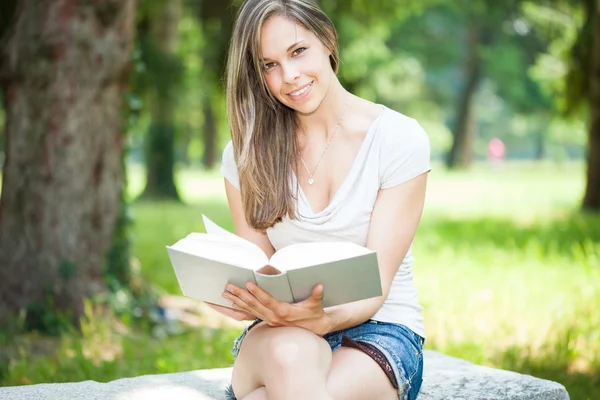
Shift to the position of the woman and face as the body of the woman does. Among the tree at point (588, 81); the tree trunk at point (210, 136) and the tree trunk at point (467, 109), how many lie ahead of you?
0

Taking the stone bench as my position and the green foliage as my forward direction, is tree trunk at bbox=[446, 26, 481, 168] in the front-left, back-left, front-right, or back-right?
front-right

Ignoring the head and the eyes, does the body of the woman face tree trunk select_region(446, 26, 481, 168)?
no

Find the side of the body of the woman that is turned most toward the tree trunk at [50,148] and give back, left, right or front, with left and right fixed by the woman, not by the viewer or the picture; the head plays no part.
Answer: right

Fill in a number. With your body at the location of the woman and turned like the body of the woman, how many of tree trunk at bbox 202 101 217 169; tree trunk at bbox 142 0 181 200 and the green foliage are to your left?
0

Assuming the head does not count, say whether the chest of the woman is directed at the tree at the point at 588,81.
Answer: no

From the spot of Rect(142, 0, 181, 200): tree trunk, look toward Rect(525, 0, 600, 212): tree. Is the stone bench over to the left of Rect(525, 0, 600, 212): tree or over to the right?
right

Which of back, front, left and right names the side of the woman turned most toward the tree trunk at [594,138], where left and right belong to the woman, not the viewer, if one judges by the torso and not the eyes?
back

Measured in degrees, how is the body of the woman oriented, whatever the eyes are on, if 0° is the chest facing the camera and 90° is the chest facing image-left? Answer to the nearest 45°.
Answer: approximately 45°

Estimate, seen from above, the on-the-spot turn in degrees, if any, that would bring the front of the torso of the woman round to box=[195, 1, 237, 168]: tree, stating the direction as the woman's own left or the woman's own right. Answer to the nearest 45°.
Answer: approximately 135° to the woman's own right

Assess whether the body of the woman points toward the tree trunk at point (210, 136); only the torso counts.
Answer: no

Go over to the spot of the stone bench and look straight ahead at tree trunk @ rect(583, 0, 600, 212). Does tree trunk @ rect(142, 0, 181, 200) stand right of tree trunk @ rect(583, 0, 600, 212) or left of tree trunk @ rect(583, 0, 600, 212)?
left
